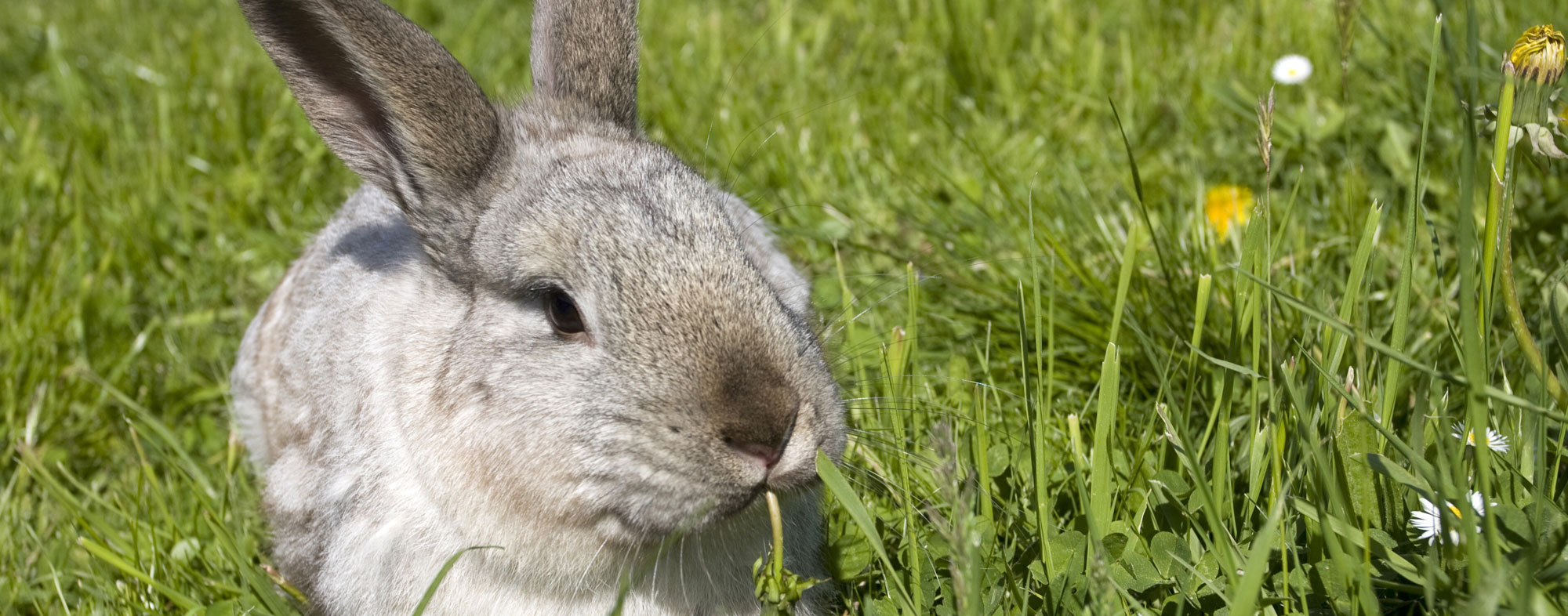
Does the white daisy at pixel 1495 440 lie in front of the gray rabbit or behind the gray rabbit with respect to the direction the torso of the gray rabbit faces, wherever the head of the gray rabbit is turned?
in front

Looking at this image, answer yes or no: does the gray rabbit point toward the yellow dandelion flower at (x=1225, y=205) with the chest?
no

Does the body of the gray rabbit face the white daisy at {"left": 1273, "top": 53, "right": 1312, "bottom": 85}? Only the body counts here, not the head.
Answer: no

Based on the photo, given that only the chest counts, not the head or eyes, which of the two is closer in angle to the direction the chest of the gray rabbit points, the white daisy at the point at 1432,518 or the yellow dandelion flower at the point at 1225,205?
the white daisy

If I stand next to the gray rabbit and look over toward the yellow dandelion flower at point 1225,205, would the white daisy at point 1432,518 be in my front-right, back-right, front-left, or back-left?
front-right

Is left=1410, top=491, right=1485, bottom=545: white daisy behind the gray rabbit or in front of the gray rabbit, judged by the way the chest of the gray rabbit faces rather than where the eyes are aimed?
in front

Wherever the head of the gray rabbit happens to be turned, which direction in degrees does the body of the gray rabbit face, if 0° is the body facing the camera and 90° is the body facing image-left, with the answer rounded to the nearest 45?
approximately 315°

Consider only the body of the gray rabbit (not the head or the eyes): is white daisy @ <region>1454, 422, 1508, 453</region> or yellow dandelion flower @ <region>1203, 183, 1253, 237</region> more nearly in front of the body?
the white daisy

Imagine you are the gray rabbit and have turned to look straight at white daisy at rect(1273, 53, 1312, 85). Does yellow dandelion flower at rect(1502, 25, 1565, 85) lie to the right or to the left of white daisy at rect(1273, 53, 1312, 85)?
right
